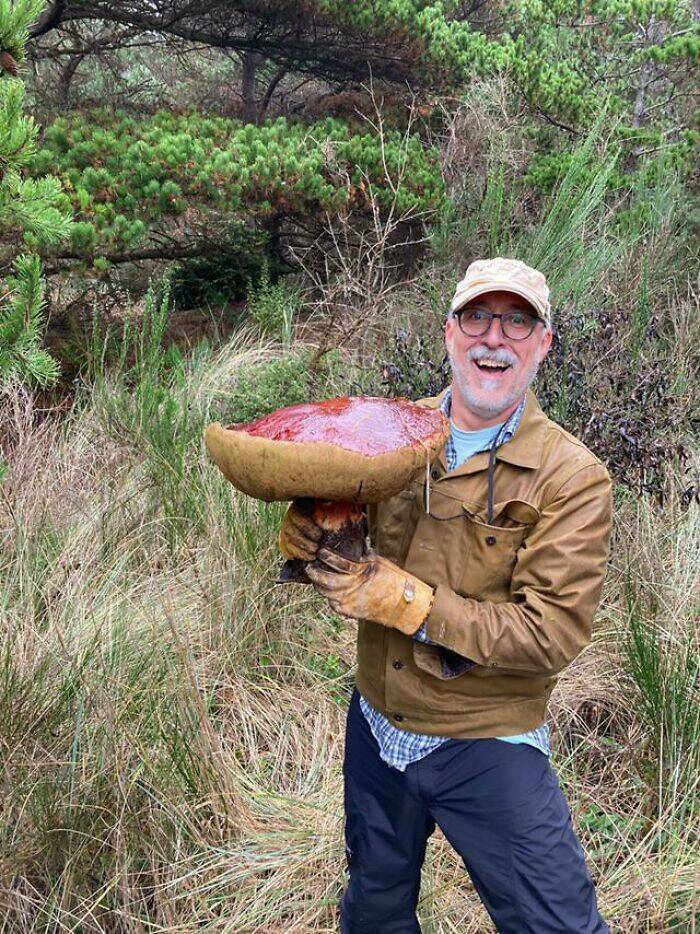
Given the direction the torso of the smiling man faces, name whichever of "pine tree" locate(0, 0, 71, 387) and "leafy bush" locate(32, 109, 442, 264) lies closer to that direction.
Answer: the pine tree

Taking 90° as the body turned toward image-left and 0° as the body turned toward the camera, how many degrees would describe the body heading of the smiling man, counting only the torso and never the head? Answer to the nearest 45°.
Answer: approximately 45°

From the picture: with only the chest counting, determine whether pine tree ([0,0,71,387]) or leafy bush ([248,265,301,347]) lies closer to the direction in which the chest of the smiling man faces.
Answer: the pine tree

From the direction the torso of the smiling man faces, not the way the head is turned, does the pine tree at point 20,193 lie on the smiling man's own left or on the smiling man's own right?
on the smiling man's own right

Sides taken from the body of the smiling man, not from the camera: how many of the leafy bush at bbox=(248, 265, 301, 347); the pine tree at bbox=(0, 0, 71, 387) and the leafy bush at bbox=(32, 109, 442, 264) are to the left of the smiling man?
0

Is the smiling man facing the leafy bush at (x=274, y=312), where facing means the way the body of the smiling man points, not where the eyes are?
no

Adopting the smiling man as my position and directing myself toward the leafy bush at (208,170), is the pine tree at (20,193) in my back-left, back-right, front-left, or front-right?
front-left

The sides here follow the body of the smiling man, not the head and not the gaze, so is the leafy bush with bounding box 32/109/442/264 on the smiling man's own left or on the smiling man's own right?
on the smiling man's own right
